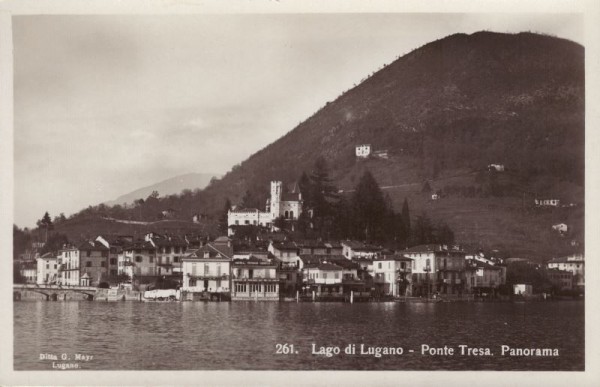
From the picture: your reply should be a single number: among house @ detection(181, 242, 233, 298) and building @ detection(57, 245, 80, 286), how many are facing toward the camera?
2

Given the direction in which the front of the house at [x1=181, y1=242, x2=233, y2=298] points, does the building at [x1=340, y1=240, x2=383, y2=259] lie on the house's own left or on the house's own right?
on the house's own left

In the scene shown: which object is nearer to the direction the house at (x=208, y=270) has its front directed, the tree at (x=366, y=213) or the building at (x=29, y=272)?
the building

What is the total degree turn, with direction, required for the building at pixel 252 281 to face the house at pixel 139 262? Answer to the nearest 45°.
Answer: approximately 45° to its right

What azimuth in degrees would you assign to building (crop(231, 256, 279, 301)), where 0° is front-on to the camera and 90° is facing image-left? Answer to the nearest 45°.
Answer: approximately 0°
